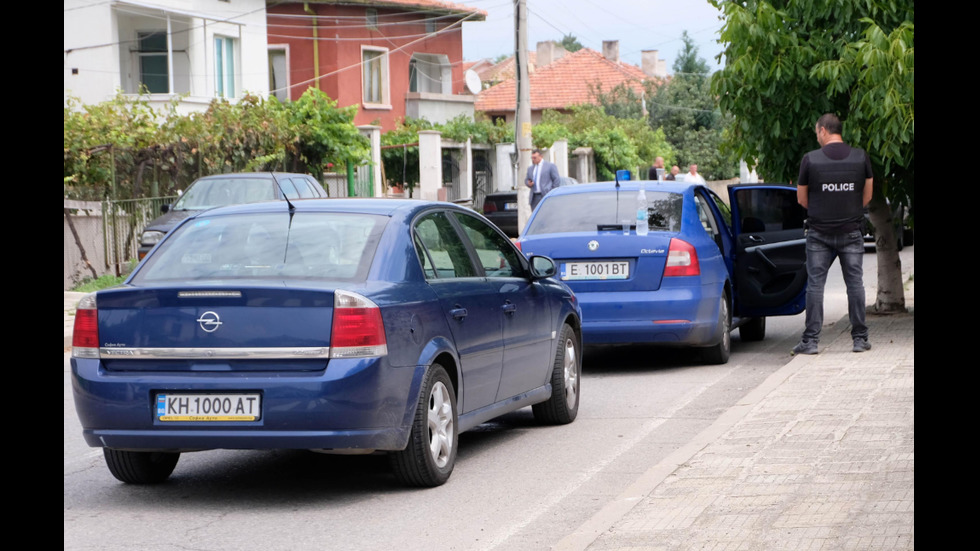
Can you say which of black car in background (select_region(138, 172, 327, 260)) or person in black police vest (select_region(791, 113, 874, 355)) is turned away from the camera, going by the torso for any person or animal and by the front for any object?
the person in black police vest

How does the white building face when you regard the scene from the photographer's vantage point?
facing the viewer and to the right of the viewer

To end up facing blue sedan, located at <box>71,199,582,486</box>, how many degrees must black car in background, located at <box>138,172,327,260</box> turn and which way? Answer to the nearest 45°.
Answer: approximately 45° to its left

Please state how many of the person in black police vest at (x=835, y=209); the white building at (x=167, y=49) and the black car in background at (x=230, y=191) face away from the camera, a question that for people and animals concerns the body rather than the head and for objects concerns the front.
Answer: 1

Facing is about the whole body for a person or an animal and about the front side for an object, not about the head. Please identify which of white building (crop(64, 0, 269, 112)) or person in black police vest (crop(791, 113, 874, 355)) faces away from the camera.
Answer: the person in black police vest

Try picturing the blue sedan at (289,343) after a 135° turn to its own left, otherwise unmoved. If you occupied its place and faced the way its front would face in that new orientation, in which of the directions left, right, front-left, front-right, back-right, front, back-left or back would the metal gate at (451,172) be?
right

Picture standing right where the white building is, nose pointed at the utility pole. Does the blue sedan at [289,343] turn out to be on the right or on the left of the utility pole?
right

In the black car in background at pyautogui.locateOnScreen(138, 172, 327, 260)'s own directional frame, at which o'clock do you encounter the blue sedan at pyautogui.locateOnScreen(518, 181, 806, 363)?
The blue sedan is roughly at 10 o'clock from the black car in background.

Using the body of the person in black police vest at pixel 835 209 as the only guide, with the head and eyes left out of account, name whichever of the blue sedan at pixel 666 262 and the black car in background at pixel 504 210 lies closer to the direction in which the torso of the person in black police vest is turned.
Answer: the black car in background

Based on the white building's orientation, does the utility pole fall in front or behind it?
in front

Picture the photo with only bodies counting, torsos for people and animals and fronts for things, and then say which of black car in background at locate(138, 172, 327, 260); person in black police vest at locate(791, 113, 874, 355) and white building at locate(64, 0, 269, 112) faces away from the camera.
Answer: the person in black police vest

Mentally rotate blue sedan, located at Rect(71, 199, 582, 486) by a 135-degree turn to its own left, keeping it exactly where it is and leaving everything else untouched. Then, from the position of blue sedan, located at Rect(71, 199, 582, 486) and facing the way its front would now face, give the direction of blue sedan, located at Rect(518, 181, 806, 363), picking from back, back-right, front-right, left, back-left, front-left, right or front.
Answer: back-right

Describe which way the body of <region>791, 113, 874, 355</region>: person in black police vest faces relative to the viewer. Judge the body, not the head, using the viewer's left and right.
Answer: facing away from the viewer

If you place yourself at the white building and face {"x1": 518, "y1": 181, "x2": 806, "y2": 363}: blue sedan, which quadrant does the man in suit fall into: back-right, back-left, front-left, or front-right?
front-left

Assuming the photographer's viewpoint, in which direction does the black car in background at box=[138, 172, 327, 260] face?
facing the viewer and to the left of the viewer

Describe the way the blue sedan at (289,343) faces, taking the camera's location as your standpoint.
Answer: facing away from the viewer and to the right of the viewer

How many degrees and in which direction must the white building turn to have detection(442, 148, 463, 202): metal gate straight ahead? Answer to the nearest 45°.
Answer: approximately 90° to its left
